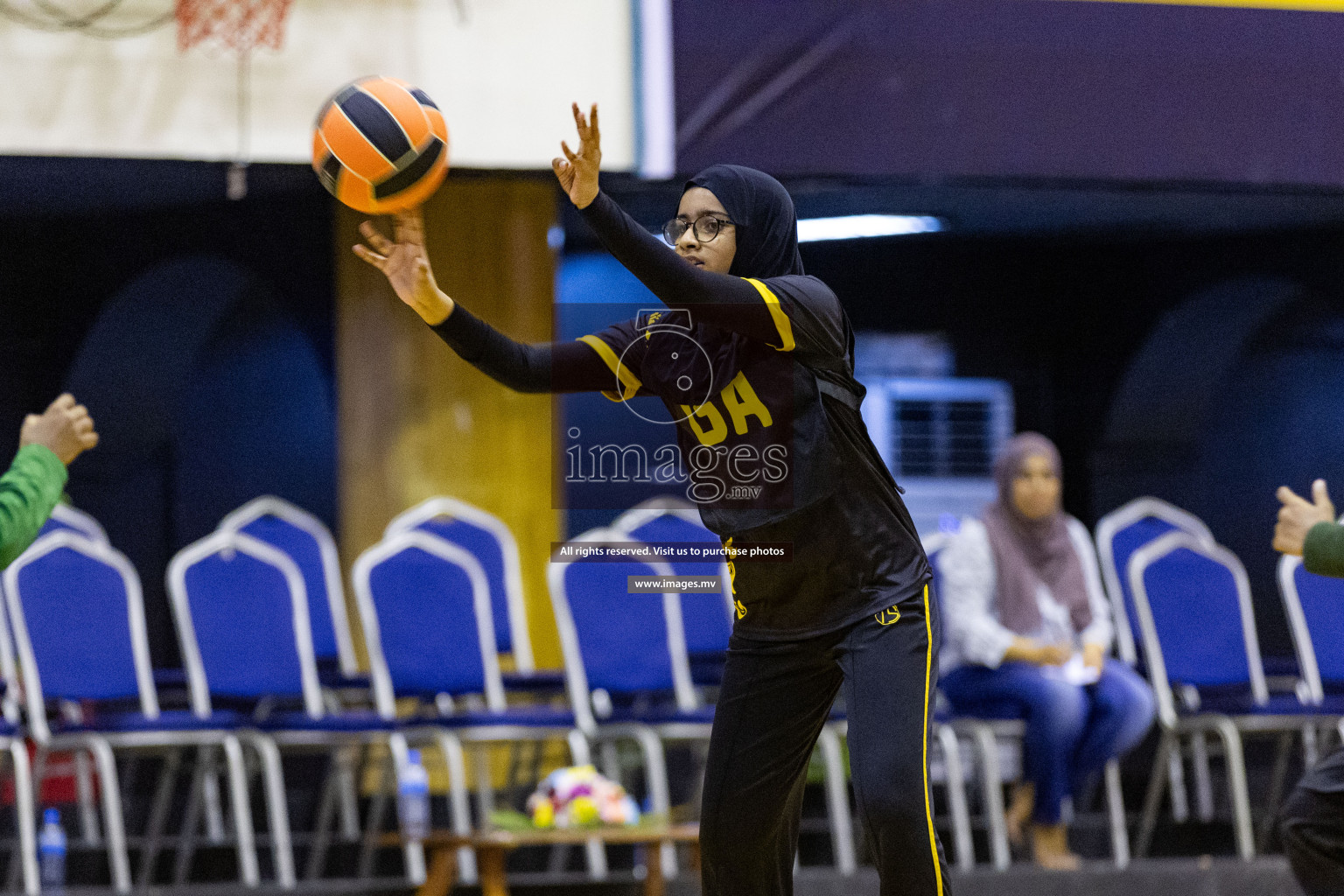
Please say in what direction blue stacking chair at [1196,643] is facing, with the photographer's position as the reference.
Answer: facing the viewer and to the right of the viewer

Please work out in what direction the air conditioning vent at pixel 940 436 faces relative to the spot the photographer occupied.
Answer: facing the viewer

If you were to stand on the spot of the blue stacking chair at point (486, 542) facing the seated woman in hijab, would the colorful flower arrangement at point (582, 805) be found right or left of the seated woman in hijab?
right

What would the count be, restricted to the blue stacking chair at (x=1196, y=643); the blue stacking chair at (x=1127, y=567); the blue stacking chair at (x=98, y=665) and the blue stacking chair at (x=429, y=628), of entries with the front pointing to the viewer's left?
0

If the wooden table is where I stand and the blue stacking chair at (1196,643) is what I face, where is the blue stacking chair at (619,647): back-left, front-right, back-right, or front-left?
front-left

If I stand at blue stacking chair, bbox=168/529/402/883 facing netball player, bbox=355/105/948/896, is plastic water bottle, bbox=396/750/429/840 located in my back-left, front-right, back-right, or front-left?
front-left

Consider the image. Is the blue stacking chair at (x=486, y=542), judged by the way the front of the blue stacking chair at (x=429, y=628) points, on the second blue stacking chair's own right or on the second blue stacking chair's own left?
on the second blue stacking chair's own left

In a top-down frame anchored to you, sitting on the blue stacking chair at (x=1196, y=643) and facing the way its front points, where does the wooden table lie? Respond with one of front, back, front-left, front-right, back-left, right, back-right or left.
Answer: right

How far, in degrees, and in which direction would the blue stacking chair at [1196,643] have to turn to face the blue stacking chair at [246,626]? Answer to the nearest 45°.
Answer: approximately 90° to its right

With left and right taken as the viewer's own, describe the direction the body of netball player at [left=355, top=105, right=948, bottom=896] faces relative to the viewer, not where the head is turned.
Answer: facing the viewer and to the left of the viewer

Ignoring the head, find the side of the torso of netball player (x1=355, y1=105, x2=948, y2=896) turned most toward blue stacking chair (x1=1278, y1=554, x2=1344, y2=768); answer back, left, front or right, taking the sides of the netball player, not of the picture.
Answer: back

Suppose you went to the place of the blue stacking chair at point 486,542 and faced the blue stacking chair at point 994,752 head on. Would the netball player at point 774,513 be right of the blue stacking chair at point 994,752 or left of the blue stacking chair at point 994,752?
right

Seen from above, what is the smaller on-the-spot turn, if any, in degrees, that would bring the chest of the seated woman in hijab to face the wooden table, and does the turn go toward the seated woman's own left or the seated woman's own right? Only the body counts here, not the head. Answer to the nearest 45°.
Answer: approximately 90° to the seated woman's own right
